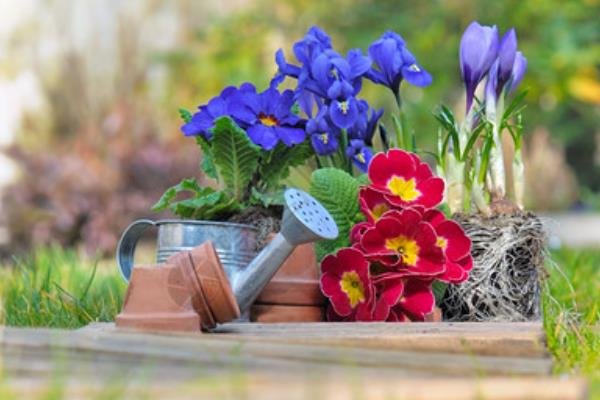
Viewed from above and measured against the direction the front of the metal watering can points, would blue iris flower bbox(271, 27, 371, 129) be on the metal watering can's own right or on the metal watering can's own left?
on the metal watering can's own left

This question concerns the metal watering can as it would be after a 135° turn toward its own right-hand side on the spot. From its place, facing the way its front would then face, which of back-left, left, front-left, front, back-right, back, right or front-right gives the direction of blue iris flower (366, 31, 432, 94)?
back

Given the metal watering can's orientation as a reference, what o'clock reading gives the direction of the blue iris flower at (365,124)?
The blue iris flower is roughly at 10 o'clock from the metal watering can.

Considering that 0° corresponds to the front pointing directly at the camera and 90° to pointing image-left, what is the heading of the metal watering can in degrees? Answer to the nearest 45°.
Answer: approximately 270°

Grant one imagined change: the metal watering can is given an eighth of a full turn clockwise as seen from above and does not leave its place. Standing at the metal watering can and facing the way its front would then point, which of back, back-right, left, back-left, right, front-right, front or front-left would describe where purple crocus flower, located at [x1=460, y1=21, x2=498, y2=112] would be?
left
